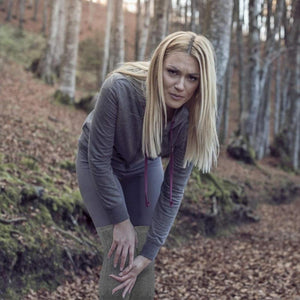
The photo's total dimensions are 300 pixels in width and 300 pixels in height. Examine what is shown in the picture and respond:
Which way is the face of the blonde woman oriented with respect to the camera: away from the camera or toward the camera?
toward the camera

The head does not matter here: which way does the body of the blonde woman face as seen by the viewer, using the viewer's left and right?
facing the viewer and to the right of the viewer

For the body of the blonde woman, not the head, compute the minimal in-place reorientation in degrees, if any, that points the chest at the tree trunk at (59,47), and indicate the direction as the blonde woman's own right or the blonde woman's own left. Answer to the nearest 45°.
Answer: approximately 135° to the blonde woman's own left

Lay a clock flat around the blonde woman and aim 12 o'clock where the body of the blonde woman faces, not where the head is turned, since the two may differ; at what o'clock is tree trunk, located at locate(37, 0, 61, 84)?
The tree trunk is roughly at 7 o'clock from the blonde woman.

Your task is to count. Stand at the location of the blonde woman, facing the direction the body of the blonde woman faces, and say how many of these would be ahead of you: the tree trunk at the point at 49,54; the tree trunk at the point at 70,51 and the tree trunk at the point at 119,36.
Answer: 0

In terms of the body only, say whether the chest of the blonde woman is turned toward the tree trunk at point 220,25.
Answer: no

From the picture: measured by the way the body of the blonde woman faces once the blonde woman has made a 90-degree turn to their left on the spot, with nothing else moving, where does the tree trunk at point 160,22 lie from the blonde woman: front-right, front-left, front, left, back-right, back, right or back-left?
front-left

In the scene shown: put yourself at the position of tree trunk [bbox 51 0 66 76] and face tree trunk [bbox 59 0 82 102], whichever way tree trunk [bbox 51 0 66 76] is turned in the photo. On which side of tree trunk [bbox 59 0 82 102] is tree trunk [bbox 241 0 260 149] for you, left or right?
left

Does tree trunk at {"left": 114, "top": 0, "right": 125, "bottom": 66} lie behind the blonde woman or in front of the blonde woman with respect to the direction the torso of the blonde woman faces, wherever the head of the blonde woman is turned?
behind

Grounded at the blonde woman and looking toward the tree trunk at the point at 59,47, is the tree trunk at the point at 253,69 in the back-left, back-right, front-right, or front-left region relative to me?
front-right

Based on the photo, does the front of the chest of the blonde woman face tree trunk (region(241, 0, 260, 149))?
no
